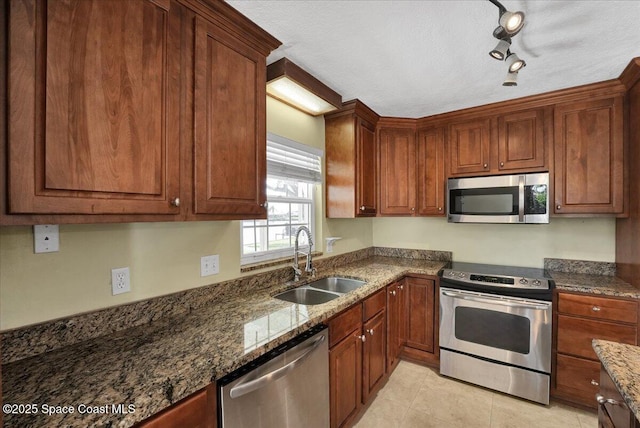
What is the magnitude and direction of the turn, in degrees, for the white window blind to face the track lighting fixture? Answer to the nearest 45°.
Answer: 0° — it already faces it

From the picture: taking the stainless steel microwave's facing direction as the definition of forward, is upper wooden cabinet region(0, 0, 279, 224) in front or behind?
in front

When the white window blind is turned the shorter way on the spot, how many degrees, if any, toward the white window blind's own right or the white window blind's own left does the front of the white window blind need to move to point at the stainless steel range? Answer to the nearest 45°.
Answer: approximately 45° to the white window blind's own left

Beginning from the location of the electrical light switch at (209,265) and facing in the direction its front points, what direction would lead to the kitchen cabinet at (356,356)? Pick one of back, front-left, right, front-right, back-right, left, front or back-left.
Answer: front-left

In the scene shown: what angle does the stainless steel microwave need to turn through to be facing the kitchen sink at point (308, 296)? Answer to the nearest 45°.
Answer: approximately 45° to its right

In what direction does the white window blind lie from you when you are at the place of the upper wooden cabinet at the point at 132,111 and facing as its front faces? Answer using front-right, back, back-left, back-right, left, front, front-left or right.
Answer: left

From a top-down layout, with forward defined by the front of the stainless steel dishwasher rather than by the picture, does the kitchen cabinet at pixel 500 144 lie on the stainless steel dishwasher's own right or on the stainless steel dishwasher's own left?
on the stainless steel dishwasher's own left

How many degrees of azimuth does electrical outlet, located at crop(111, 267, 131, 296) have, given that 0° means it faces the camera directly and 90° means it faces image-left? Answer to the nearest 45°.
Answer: approximately 315°

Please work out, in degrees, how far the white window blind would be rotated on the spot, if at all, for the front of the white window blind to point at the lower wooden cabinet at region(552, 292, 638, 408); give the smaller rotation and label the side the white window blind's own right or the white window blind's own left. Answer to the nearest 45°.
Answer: approximately 45° to the white window blind's own left

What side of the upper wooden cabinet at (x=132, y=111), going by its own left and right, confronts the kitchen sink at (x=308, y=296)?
left

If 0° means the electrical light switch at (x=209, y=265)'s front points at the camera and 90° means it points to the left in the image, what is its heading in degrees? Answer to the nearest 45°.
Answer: approximately 315°
